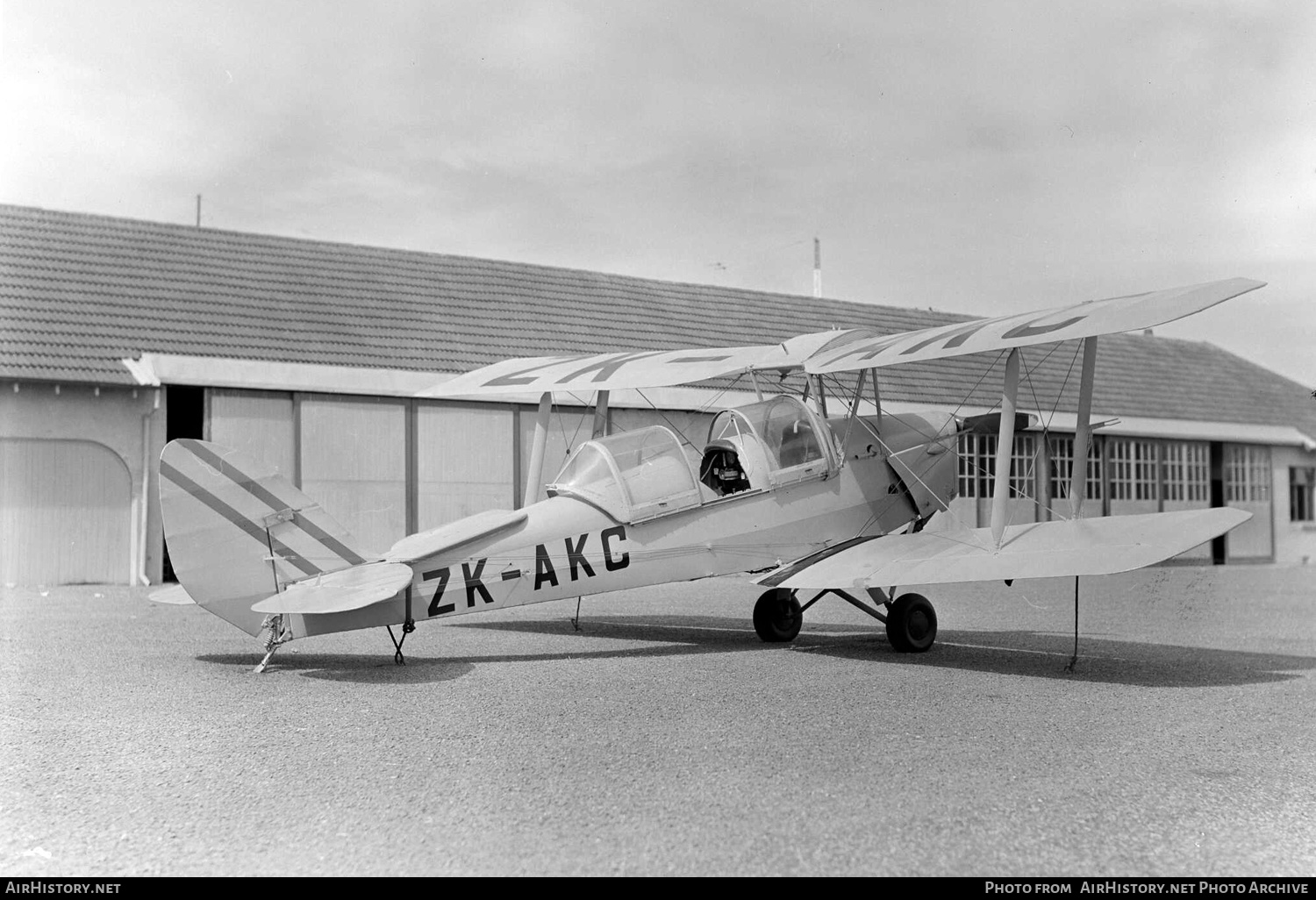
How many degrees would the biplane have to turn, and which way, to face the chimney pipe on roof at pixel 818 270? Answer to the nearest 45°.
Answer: approximately 45° to its left

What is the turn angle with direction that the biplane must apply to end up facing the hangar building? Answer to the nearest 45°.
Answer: approximately 90° to its left

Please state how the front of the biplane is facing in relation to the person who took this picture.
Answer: facing away from the viewer and to the right of the viewer
